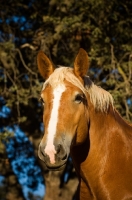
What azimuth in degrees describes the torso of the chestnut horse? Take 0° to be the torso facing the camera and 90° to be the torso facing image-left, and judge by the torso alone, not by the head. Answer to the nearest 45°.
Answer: approximately 45°
